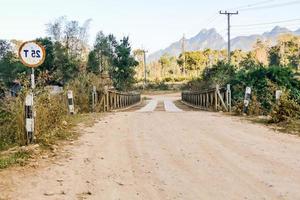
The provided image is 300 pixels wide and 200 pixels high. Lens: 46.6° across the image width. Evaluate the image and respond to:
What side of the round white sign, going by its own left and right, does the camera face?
front

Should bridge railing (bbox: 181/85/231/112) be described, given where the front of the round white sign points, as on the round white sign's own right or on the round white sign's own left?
on the round white sign's own left

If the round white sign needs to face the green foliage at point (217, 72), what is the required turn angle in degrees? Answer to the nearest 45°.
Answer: approximately 135° to its left

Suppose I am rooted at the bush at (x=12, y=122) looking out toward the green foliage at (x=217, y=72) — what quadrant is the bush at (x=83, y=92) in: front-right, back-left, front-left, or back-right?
front-left

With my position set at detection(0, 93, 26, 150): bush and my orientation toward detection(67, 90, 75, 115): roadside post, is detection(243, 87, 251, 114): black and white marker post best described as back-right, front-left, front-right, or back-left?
front-right

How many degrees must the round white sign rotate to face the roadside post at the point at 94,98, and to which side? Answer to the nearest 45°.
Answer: approximately 180°

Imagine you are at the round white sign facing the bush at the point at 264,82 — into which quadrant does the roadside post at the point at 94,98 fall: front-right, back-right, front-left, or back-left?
front-left

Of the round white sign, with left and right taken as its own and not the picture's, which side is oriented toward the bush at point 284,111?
left

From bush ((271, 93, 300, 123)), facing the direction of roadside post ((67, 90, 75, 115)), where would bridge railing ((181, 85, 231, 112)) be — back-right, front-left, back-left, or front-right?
front-right

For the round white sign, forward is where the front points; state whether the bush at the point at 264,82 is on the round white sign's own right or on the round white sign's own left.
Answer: on the round white sign's own left

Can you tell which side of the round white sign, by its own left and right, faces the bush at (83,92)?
back
